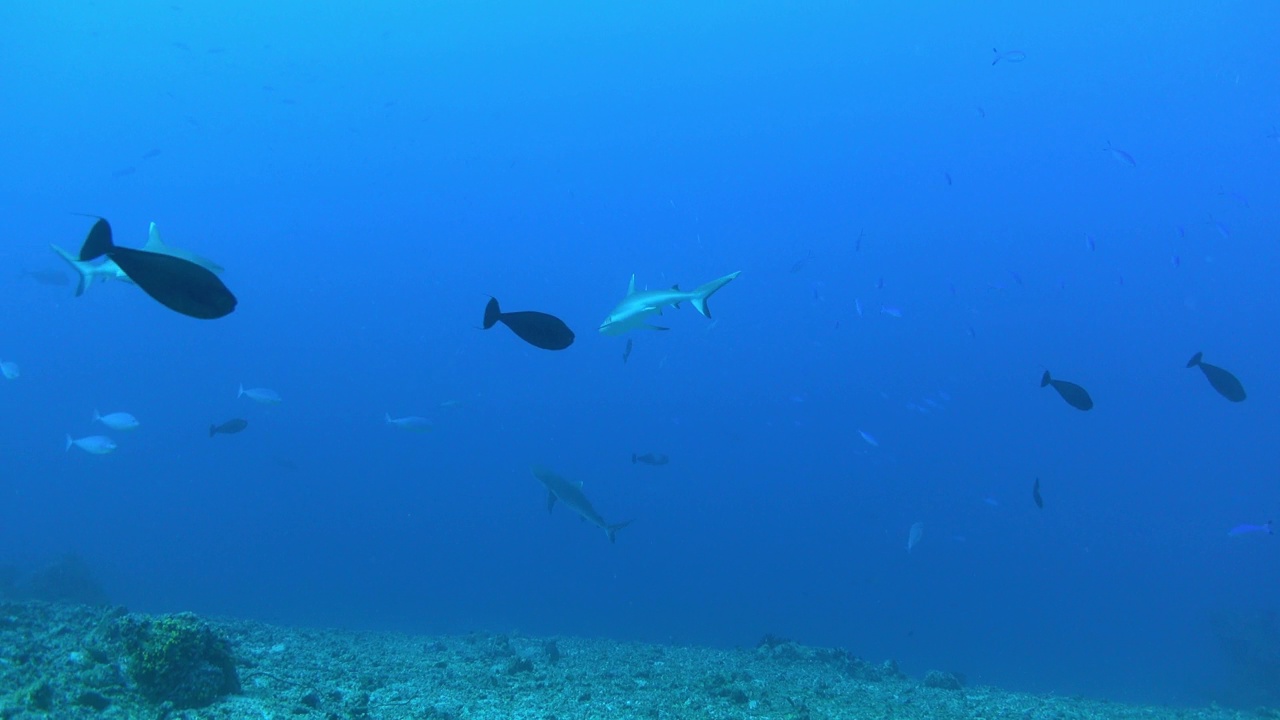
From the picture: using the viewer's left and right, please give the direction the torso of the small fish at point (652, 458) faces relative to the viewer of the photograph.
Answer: facing to the right of the viewer

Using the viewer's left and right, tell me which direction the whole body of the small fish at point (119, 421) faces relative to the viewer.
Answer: facing to the right of the viewer

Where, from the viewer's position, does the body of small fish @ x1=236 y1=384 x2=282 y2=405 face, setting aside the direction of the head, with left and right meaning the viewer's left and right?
facing to the right of the viewer

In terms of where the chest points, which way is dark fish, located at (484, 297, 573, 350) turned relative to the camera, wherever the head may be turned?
to the viewer's right

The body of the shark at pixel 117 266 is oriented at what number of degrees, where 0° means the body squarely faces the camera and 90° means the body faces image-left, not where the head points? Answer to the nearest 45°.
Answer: approximately 270°

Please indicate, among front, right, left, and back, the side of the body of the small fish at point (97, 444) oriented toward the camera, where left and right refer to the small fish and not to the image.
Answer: right
